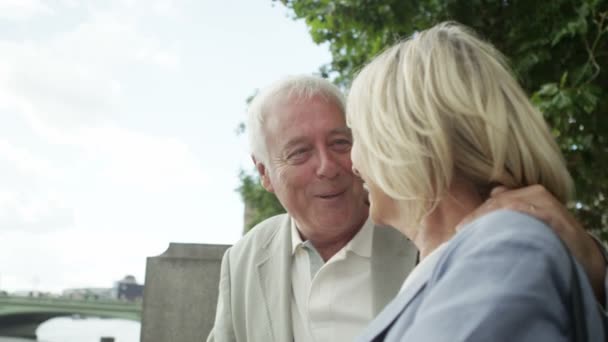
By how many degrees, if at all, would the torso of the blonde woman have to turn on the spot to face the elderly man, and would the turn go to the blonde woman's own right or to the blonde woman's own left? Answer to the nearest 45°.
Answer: approximately 45° to the blonde woman's own right

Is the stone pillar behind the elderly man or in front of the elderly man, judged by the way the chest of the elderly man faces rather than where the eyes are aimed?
behind

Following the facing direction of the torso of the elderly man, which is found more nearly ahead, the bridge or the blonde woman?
the blonde woman

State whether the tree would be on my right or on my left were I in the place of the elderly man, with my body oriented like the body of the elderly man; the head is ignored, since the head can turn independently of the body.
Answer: on my left

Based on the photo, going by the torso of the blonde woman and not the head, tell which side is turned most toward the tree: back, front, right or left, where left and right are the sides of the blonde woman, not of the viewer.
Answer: right

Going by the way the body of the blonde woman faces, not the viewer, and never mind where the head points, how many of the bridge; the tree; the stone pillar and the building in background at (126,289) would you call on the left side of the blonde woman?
0

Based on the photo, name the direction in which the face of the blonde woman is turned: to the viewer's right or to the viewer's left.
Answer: to the viewer's left

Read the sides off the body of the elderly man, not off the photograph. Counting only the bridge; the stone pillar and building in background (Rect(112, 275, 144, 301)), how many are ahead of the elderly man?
0

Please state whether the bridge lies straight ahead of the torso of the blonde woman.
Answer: no

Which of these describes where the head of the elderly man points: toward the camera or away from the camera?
toward the camera

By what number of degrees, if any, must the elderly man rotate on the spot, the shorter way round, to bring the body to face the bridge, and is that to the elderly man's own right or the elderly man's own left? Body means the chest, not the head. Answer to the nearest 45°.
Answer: approximately 180°

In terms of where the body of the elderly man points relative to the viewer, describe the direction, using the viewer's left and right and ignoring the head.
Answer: facing the viewer and to the right of the viewer

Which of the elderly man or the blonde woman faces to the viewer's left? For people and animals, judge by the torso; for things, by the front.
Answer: the blonde woman

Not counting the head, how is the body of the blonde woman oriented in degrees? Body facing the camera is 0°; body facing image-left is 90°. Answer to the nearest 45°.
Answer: approximately 90°

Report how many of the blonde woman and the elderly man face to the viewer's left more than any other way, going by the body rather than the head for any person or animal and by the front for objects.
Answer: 1
